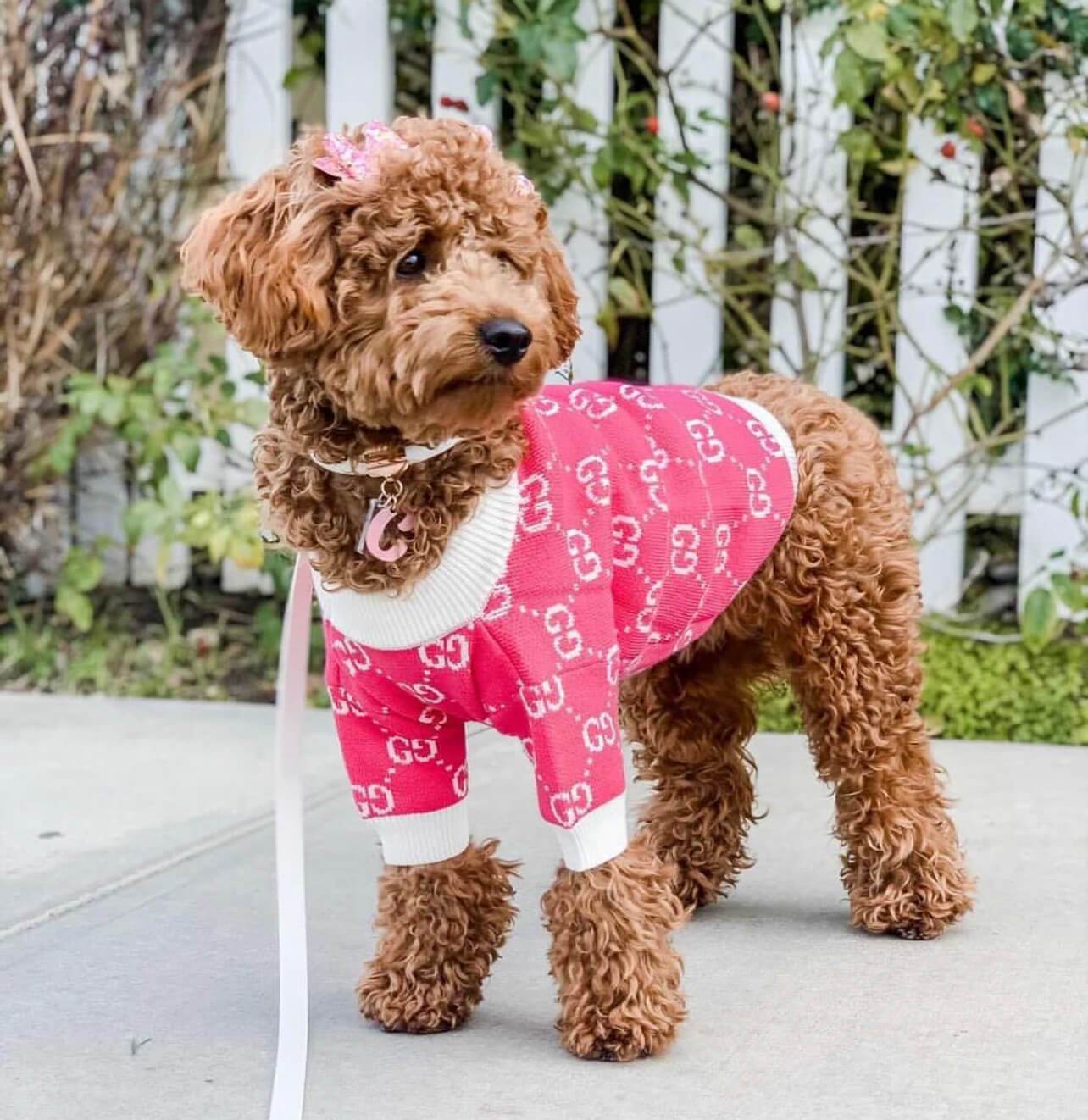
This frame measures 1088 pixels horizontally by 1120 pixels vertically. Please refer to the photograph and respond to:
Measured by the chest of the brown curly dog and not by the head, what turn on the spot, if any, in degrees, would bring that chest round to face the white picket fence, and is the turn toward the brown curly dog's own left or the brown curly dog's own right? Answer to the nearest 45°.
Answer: approximately 135° to the brown curly dog's own right

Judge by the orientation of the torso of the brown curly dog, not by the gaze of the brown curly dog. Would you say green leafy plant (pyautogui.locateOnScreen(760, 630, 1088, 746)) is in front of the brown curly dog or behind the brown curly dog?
behind

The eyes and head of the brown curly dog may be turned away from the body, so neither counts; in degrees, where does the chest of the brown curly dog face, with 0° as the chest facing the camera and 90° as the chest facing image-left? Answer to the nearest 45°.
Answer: approximately 45°

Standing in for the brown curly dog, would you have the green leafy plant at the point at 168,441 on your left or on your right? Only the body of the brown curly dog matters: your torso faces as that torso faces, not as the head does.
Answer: on your right
